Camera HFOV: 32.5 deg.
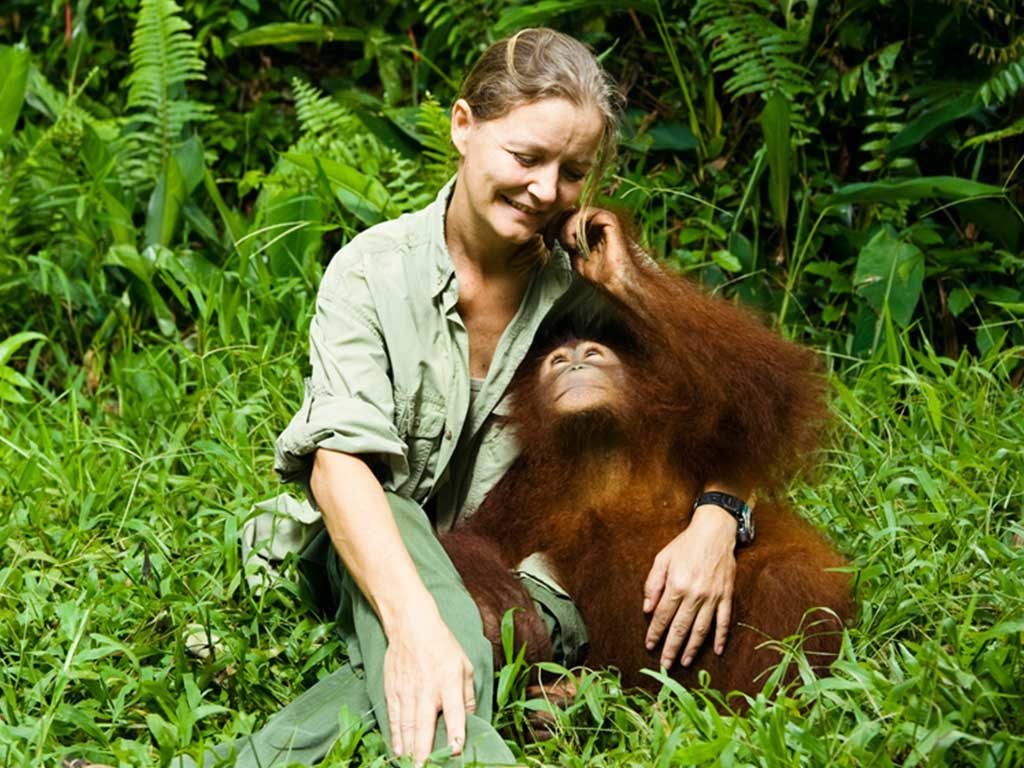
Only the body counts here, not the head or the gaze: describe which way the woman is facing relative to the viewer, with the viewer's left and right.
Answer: facing the viewer and to the right of the viewer

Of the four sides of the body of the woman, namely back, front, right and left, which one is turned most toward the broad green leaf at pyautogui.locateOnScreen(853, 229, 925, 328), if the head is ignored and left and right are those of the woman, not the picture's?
left

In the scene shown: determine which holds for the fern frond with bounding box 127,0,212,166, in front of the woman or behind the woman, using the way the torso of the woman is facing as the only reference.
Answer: behind

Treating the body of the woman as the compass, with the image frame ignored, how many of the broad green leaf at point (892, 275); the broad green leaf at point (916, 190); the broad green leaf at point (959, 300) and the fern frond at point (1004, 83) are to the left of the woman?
4

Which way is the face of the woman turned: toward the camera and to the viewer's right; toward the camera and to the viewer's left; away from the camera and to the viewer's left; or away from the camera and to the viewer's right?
toward the camera and to the viewer's right

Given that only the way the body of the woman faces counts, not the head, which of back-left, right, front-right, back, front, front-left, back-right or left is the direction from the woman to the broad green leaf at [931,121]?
left

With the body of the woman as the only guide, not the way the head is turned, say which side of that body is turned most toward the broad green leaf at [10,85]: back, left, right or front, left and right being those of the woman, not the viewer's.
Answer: back

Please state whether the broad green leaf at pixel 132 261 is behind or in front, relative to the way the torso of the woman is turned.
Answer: behind

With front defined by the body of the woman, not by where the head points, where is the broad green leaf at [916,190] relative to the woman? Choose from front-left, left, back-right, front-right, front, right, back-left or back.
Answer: left

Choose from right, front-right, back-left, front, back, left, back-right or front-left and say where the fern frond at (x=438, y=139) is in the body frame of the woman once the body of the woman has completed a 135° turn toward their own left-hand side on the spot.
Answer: front

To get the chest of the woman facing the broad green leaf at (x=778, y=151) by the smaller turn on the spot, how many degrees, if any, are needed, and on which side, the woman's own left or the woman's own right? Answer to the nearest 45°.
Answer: approximately 90° to the woman's own left

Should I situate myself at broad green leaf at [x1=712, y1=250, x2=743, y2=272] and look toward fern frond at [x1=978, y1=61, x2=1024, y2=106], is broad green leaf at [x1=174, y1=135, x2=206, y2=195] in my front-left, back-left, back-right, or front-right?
back-left

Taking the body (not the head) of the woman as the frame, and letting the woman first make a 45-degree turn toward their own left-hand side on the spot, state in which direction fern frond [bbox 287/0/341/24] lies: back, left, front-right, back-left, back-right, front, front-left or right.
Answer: left

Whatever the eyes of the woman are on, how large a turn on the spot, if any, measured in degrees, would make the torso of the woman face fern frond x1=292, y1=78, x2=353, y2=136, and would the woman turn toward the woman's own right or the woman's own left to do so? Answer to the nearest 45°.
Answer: approximately 135° to the woman's own left

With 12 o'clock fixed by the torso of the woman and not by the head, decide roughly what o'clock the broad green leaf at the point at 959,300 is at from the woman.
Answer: The broad green leaf is roughly at 9 o'clock from the woman.
